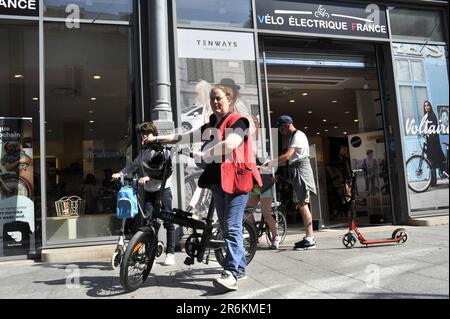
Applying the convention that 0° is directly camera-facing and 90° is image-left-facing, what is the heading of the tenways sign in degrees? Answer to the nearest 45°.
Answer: approximately 0°

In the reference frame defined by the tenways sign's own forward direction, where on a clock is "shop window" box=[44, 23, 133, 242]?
The shop window is roughly at 3 o'clock from the tenways sign.

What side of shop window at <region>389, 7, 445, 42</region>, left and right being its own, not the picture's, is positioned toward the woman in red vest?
right

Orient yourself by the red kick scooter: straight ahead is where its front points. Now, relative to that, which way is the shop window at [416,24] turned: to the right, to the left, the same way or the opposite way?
to the left

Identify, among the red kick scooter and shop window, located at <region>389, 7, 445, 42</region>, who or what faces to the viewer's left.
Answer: the red kick scooter

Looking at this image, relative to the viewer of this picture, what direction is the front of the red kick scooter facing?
facing to the left of the viewer

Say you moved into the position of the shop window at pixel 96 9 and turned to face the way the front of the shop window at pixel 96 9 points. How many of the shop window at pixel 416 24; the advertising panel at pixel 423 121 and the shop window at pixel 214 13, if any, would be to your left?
3

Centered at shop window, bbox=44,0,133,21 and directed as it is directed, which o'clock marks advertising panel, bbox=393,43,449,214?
The advertising panel is roughly at 9 o'clock from the shop window.

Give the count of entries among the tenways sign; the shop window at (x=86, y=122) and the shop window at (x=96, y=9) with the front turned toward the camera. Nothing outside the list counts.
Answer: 3

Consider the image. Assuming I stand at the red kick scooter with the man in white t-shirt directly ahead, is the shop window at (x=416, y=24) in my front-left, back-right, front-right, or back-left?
back-right

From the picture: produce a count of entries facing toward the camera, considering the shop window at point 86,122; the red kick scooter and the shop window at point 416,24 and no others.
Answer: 2

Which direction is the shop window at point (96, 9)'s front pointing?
toward the camera

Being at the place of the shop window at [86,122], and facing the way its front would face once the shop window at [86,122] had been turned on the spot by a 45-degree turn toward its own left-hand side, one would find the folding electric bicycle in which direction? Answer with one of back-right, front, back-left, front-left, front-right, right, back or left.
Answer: front-right

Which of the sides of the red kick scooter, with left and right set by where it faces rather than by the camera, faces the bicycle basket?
front

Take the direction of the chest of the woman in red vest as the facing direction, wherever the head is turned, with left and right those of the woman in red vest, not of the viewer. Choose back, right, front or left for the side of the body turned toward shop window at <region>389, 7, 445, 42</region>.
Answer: back

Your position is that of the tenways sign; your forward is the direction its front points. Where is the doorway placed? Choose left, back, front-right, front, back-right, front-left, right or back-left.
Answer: back-left

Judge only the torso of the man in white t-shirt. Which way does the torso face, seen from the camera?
to the viewer's left

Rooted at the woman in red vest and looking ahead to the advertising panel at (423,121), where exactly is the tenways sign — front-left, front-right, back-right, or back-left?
front-left
